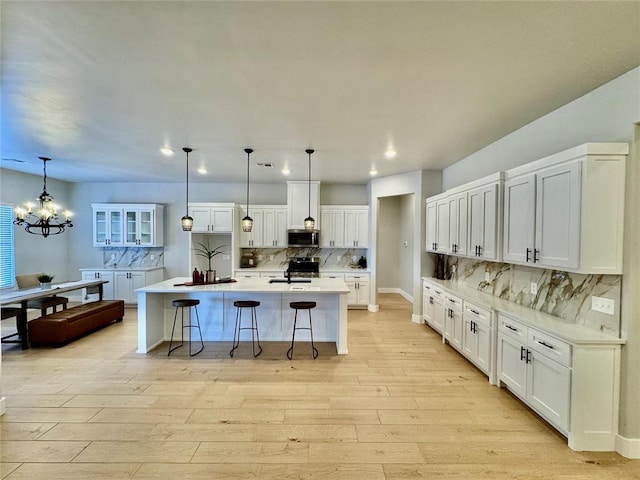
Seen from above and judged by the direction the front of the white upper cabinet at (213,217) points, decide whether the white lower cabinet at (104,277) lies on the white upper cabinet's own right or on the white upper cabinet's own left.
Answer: on the white upper cabinet's own right

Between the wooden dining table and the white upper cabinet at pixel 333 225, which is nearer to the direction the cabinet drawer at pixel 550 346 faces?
the wooden dining table

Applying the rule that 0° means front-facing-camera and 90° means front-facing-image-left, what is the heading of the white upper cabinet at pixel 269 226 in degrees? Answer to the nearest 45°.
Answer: approximately 0°

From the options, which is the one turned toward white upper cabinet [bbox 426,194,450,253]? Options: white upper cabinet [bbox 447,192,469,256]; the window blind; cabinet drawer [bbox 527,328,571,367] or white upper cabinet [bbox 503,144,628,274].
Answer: the window blind

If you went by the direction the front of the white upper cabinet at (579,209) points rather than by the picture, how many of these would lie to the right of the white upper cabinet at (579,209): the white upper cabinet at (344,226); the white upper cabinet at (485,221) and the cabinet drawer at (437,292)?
3

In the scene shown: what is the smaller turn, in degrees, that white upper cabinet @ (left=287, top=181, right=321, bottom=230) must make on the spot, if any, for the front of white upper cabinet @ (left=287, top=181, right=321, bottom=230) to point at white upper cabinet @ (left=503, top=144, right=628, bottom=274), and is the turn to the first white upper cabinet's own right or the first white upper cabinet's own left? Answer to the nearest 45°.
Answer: approximately 45° to the first white upper cabinet's own left

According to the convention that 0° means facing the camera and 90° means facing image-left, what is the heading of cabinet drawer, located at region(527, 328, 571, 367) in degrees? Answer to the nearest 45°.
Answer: approximately 45°

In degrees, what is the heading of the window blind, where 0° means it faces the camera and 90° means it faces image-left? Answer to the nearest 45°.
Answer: approximately 315°

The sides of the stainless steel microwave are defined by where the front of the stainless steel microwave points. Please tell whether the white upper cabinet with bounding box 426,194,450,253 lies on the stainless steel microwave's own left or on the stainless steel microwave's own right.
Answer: on the stainless steel microwave's own left

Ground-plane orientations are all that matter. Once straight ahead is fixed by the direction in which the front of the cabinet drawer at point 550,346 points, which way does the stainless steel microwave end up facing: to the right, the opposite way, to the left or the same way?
to the left

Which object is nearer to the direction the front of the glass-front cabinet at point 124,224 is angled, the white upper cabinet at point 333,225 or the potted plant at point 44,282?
the potted plant
